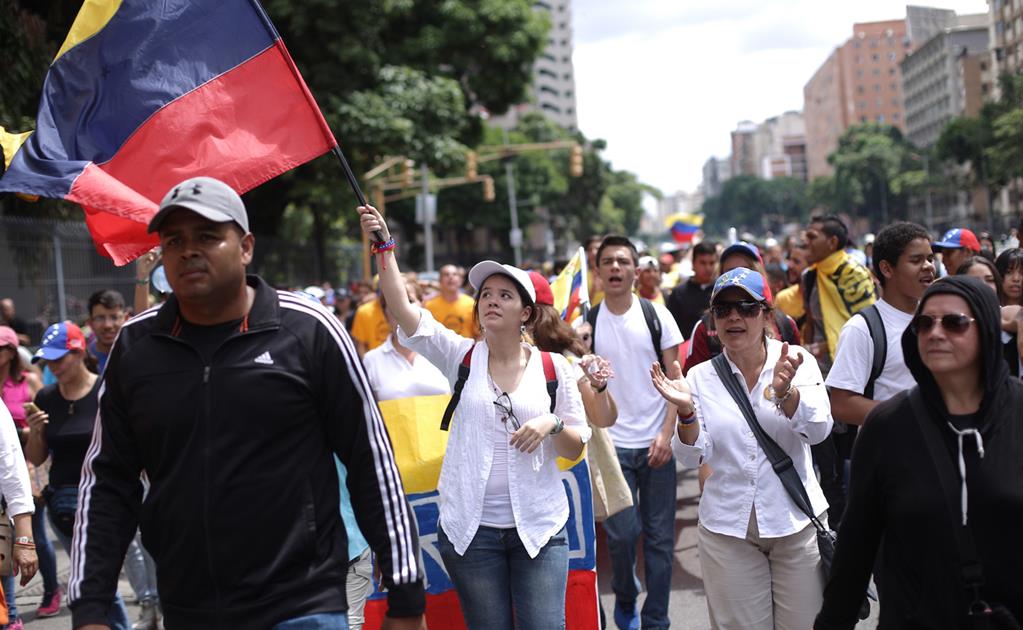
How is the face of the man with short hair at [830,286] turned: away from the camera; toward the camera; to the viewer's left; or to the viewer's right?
to the viewer's left

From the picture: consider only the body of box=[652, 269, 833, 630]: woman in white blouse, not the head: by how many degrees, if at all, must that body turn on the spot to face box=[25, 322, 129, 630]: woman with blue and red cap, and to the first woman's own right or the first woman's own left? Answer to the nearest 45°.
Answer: approximately 90° to the first woman's own right

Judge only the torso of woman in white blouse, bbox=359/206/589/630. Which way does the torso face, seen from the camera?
toward the camera

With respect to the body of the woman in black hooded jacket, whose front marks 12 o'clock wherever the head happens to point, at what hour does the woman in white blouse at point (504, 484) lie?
The woman in white blouse is roughly at 4 o'clock from the woman in black hooded jacket.

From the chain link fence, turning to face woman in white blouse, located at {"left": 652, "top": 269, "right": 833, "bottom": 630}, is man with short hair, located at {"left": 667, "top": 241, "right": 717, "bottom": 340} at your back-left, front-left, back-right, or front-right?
front-left

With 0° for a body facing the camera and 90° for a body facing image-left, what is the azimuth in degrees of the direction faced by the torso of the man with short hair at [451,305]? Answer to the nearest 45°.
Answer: approximately 0°

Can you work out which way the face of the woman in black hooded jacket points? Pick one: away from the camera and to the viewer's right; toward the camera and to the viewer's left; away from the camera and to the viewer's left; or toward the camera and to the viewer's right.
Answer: toward the camera and to the viewer's left

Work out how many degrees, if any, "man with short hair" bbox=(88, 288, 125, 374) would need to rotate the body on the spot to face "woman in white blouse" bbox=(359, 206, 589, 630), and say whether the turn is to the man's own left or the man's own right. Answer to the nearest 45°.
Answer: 0° — they already face them

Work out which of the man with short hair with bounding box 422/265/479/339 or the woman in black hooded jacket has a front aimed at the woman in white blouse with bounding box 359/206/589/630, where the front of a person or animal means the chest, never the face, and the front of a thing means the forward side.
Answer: the man with short hair

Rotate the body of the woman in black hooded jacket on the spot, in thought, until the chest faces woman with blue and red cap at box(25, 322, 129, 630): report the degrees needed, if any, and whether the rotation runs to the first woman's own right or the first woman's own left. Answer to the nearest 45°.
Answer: approximately 135° to the first woman's own right

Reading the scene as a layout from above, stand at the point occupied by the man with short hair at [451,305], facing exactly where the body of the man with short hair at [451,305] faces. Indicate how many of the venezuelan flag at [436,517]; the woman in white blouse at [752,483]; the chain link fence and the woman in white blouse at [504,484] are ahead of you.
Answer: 3

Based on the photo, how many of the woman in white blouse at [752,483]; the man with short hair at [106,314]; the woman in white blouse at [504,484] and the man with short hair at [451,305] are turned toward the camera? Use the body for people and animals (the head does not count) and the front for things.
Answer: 4

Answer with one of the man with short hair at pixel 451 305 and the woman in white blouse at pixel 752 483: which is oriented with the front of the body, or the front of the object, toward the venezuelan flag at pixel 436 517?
the man with short hair

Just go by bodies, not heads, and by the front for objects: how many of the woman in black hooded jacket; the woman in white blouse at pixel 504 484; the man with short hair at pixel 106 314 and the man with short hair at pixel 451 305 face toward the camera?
4

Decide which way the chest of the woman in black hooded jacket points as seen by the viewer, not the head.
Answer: toward the camera

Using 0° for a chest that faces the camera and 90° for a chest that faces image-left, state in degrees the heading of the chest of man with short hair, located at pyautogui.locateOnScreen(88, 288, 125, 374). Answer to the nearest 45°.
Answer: approximately 0°

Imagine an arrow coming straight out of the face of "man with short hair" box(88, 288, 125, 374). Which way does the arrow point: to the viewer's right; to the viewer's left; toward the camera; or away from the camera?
toward the camera
